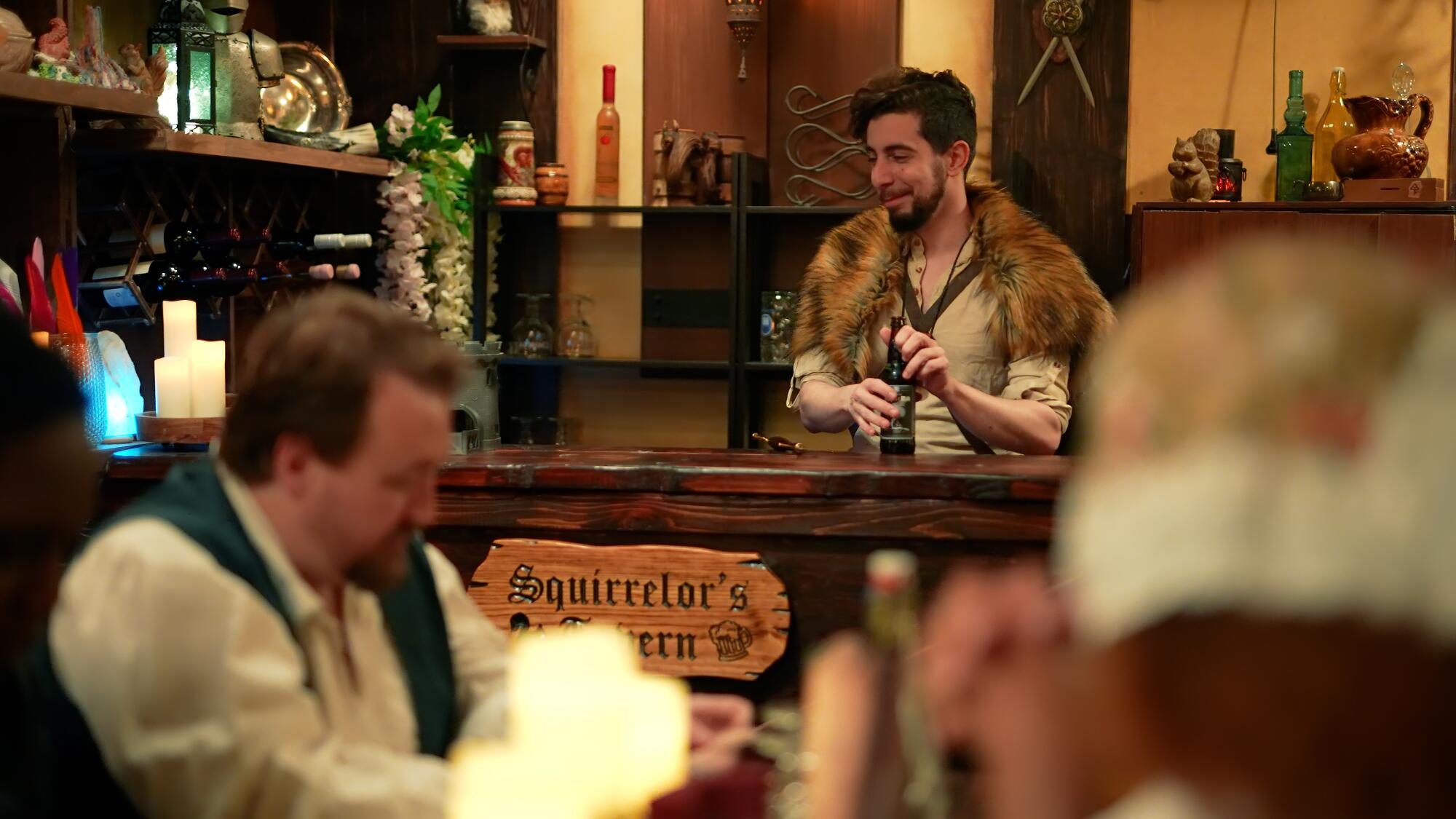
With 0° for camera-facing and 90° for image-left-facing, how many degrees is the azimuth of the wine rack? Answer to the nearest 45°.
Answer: approximately 315°

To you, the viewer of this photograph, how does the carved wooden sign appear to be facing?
facing the viewer

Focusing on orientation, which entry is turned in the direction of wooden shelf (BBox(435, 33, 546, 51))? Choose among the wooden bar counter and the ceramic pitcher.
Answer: the ceramic pitcher

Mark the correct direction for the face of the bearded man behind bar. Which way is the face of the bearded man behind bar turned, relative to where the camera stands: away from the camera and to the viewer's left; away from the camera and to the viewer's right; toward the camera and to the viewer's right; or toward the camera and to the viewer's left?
toward the camera and to the viewer's left

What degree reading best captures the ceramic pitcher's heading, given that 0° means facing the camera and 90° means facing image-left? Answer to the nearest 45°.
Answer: approximately 90°

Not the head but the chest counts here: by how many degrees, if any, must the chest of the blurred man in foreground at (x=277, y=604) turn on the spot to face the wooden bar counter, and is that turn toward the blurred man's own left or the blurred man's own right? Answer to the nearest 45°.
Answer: approximately 90° to the blurred man's own left

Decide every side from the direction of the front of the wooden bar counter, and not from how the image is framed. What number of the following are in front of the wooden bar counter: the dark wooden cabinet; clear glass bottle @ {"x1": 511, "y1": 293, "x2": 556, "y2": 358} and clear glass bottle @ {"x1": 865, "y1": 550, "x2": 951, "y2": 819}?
1

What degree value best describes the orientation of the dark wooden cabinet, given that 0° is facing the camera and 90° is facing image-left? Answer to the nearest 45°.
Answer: approximately 0°

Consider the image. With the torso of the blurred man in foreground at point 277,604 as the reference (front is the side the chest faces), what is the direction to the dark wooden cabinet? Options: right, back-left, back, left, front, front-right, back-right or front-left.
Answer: left

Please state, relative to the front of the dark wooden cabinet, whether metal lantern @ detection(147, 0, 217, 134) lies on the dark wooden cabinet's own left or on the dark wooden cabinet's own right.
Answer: on the dark wooden cabinet's own right

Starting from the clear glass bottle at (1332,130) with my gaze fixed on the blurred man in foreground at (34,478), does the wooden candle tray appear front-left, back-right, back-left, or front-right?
front-right

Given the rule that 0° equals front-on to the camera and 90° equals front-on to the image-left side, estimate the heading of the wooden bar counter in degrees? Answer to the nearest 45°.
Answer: approximately 0°

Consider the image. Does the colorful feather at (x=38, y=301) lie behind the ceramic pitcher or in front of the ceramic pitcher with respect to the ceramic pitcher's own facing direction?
in front

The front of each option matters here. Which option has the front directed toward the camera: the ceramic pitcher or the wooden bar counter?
the wooden bar counter

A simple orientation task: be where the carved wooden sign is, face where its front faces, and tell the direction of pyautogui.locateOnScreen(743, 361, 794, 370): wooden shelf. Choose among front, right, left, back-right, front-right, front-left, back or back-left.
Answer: back

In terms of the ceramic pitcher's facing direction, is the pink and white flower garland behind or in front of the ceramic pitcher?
in front
